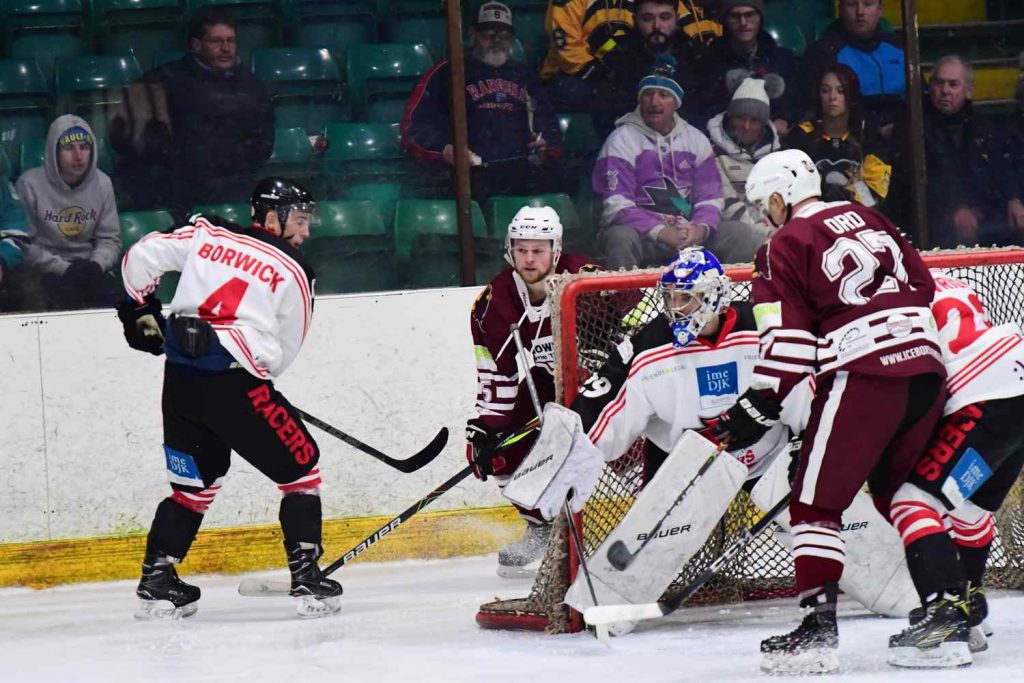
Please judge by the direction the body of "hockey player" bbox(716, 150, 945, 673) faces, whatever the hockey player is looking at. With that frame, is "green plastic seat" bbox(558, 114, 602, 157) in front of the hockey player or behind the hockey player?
in front

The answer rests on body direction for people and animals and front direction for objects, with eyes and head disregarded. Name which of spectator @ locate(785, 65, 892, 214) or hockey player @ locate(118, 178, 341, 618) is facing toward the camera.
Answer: the spectator

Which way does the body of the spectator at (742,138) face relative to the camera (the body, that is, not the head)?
toward the camera

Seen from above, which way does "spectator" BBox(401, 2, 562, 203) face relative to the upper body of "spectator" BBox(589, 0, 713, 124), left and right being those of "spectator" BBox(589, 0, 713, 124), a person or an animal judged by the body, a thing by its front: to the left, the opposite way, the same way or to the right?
the same way

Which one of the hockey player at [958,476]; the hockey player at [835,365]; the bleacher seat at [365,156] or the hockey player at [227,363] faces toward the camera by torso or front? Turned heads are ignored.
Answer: the bleacher seat

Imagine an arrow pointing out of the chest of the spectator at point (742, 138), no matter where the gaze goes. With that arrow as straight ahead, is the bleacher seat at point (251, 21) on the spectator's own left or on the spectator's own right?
on the spectator's own right

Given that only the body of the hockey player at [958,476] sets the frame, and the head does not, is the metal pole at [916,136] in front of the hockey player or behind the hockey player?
in front

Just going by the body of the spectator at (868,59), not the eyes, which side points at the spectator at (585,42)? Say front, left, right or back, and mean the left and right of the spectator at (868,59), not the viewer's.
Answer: right

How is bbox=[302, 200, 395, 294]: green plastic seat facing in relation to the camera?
toward the camera

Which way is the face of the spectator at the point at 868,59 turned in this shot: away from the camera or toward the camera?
toward the camera

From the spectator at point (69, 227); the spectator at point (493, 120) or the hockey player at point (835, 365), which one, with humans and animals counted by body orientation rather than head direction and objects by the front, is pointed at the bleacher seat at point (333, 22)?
the hockey player

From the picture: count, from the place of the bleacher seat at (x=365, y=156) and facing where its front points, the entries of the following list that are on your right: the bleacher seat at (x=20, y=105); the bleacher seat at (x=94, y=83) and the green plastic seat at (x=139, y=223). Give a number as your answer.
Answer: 3

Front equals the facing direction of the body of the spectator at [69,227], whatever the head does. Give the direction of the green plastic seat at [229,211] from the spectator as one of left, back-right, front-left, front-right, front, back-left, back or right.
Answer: left

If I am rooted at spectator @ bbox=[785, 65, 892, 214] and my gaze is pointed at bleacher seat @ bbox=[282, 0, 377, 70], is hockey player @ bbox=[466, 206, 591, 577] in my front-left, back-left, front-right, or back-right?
front-left

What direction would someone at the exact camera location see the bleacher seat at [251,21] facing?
facing the viewer

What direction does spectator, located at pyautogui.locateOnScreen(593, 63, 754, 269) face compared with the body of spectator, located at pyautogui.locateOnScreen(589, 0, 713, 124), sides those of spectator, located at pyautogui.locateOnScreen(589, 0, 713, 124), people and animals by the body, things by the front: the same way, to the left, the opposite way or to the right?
the same way

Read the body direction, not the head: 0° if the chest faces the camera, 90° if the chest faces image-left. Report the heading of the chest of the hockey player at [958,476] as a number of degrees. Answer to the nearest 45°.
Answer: approximately 135°

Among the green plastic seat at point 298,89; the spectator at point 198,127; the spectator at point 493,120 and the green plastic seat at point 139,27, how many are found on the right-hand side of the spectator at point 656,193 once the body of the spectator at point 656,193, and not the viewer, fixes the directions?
4

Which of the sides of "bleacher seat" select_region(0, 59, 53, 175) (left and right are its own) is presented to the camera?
front
